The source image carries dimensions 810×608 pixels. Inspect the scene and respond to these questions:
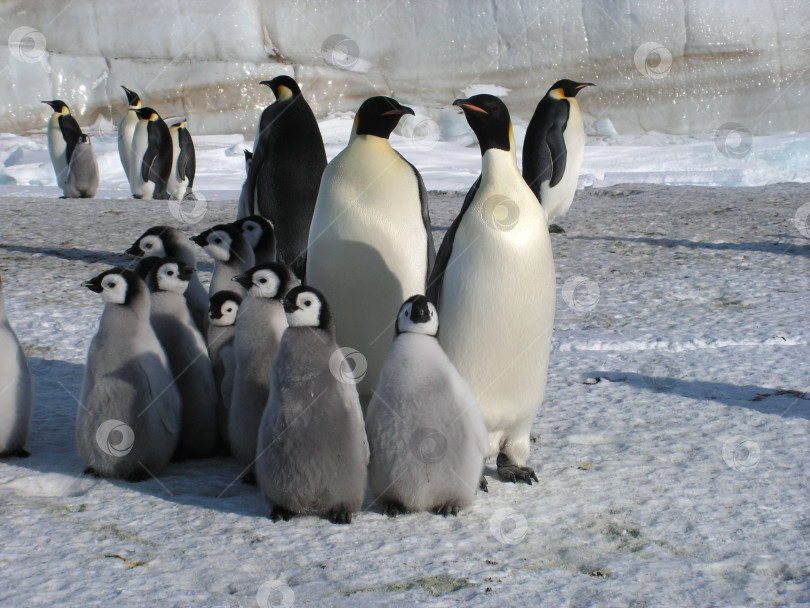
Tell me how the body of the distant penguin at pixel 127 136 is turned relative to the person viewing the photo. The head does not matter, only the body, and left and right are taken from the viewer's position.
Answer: facing to the left of the viewer

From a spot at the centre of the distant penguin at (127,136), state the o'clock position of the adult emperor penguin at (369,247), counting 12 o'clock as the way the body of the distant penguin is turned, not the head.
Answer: The adult emperor penguin is roughly at 9 o'clock from the distant penguin.

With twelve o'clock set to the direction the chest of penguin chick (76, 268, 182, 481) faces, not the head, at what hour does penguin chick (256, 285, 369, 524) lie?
penguin chick (256, 285, 369, 524) is roughly at 9 o'clock from penguin chick (76, 268, 182, 481).

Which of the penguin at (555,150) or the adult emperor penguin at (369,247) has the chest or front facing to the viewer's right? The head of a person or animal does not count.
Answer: the penguin

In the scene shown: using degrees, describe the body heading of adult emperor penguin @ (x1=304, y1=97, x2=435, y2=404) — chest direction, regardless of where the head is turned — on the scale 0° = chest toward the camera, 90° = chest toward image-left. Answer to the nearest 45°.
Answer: approximately 0°

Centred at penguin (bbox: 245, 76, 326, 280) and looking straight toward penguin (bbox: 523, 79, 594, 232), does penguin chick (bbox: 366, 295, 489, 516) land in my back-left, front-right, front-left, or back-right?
back-right

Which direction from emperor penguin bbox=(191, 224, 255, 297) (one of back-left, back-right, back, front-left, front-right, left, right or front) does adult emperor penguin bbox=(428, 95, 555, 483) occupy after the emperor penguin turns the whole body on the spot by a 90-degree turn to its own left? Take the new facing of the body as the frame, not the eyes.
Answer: front-left

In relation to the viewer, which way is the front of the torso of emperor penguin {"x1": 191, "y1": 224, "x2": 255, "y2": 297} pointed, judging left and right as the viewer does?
facing to the left of the viewer

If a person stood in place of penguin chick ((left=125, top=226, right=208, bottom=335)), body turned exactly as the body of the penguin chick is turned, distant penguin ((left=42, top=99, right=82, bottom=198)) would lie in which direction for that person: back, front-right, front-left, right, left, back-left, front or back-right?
right

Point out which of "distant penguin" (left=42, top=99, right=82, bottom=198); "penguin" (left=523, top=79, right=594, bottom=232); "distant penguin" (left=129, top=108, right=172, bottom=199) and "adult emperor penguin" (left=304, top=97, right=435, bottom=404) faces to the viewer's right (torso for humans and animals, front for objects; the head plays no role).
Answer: the penguin

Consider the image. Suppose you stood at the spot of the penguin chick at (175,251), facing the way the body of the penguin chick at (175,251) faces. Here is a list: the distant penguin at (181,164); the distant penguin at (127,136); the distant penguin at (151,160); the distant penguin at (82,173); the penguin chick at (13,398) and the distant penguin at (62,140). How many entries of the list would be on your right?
5

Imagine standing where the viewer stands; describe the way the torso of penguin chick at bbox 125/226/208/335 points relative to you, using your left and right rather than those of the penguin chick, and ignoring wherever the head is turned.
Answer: facing to the left of the viewer
